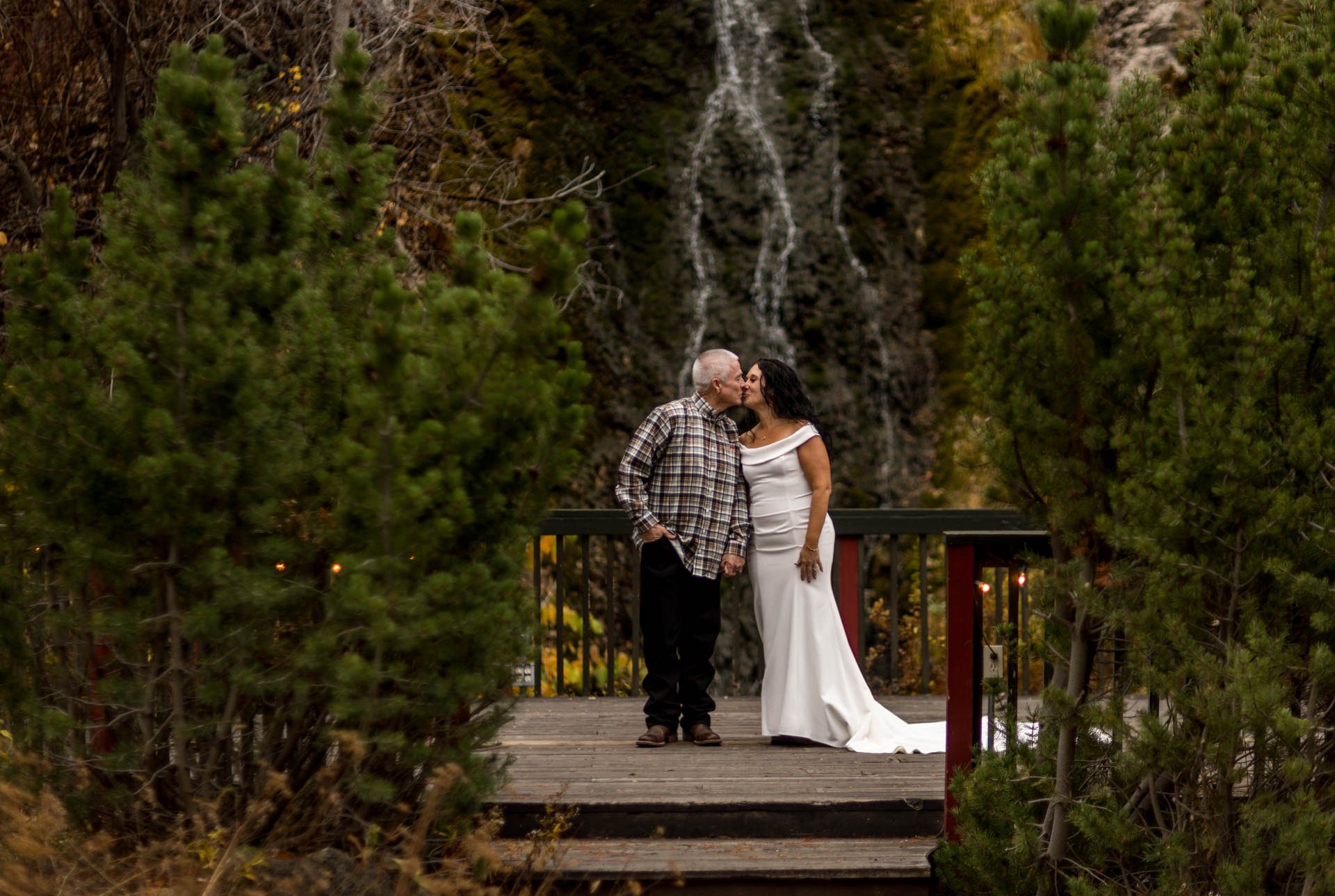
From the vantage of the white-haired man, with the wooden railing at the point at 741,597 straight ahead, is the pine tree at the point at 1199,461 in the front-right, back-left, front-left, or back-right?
back-right

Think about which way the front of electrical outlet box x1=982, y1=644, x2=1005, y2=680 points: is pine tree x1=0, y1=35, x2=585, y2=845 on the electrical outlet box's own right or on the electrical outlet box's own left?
on the electrical outlet box's own right

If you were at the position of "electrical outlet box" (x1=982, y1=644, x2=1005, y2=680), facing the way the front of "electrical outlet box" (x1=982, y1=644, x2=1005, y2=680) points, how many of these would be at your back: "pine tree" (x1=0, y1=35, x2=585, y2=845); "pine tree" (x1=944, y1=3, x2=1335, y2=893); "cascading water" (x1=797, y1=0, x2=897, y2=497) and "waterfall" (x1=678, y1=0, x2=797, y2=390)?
2

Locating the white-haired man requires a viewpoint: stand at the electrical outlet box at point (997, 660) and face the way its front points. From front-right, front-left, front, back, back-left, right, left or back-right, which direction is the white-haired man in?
back-right

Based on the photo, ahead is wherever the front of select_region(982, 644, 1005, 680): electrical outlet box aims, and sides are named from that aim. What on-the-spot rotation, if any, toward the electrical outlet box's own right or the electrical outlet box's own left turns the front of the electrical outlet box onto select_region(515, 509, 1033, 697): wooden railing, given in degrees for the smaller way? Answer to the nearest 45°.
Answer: approximately 180°

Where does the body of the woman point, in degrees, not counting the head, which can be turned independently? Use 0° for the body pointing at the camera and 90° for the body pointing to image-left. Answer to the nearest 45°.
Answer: approximately 45°

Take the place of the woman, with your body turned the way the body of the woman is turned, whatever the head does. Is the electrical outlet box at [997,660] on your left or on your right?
on your left

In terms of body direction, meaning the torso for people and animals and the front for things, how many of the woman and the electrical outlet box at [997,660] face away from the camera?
0

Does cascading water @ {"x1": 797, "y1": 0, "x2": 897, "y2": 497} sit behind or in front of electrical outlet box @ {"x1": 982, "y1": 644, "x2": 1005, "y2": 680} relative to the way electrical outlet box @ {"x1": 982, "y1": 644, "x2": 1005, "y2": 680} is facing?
behind

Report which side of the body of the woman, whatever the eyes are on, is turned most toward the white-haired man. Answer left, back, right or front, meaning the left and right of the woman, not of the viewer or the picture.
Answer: front

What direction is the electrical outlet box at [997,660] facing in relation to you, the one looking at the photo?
facing the viewer

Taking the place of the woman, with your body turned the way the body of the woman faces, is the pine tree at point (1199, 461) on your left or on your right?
on your left

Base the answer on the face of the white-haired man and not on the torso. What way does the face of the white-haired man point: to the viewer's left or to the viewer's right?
to the viewer's right
